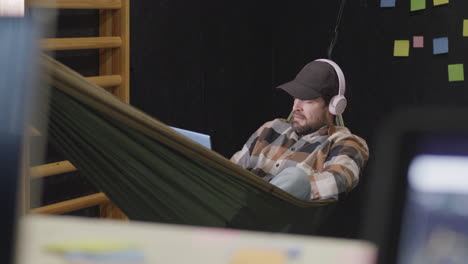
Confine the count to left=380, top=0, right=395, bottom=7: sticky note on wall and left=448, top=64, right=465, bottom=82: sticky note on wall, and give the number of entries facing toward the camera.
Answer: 2

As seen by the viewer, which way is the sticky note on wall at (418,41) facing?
toward the camera

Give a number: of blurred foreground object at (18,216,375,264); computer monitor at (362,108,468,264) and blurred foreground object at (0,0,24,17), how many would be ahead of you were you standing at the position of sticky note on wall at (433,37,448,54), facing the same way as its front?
3

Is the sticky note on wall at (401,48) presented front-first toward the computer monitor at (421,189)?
yes

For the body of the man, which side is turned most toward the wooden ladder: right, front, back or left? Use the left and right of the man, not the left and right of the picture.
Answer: front

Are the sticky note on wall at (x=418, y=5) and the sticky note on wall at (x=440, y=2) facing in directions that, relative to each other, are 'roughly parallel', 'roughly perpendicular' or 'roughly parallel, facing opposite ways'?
roughly parallel

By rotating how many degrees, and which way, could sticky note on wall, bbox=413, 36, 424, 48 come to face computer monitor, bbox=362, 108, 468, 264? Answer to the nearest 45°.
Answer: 0° — it already faces it

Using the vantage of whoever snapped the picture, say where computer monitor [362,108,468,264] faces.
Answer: facing the viewer

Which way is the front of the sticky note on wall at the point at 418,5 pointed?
toward the camera

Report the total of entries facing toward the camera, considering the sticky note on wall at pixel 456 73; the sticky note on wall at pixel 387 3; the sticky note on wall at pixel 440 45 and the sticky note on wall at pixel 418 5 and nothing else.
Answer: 4

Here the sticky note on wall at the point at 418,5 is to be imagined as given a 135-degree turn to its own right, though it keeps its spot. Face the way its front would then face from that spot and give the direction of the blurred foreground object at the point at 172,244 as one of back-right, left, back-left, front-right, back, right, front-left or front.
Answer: back-left

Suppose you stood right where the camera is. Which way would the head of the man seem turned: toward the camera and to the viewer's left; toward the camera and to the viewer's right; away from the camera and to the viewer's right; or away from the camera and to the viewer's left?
toward the camera and to the viewer's left
